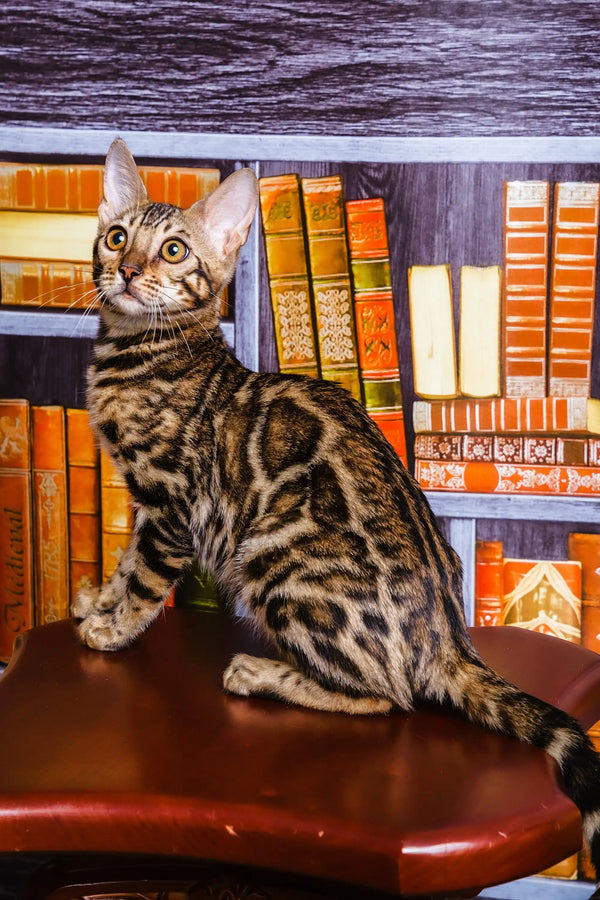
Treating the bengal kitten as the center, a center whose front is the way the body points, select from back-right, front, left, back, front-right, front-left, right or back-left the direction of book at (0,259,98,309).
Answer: front-right

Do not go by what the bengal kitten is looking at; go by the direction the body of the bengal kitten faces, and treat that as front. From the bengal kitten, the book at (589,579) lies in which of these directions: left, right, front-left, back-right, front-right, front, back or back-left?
back-right

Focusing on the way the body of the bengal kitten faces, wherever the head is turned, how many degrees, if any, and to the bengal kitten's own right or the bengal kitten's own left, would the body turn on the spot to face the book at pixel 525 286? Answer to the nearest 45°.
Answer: approximately 135° to the bengal kitten's own right

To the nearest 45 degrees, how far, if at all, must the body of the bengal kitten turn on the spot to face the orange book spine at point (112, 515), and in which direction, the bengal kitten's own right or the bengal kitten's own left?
approximately 45° to the bengal kitten's own right

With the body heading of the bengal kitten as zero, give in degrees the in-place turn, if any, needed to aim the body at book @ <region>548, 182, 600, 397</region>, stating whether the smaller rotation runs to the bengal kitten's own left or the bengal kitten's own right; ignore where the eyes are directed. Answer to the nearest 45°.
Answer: approximately 135° to the bengal kitten's own right

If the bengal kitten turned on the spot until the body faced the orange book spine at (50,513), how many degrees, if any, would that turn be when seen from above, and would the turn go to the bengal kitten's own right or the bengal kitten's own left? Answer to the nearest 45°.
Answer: approximately 45° to the bengal kitten's own right

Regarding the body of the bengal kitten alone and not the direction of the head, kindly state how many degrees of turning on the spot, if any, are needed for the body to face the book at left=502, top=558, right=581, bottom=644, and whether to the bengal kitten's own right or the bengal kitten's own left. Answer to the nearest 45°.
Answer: approximately 135° to the bengal kitten's own right

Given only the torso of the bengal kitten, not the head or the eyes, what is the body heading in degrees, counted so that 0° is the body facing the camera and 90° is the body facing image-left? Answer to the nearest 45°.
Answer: approximately 90°

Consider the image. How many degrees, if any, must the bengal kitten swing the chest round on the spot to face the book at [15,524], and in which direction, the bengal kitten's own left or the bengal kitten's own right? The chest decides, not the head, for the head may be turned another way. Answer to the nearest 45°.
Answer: approximately 45° to the bengal kitten's own right
